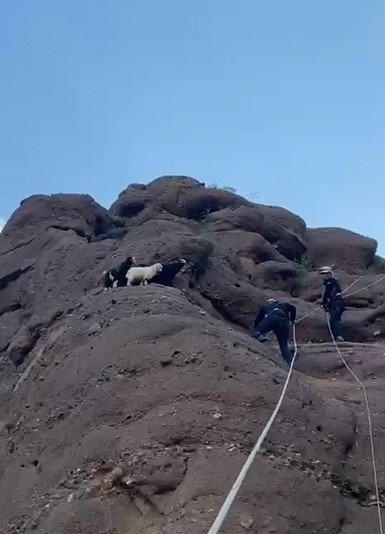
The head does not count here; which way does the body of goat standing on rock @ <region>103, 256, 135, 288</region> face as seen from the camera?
to the viewer's right

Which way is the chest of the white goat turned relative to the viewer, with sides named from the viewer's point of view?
facing to the right of the viewer

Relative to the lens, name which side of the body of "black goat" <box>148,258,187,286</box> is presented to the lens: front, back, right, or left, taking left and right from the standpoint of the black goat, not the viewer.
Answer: right

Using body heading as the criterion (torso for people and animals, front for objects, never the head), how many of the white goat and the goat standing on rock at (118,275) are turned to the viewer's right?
2

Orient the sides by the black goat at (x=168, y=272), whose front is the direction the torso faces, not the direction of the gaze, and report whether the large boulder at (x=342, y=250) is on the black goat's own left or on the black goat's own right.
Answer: on the black goat's own left

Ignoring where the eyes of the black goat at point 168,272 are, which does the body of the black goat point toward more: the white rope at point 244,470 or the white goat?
the white rope

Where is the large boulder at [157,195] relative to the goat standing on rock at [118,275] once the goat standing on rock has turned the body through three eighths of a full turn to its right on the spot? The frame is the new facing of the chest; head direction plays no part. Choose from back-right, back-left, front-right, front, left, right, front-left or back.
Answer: back-right
